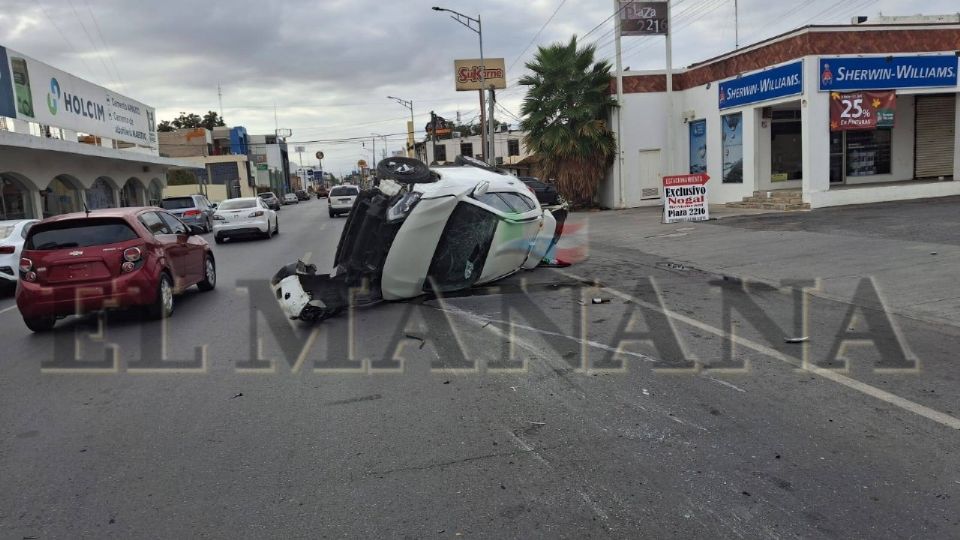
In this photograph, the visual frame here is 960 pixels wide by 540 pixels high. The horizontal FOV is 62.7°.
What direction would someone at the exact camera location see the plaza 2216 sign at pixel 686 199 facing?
facing the viewer

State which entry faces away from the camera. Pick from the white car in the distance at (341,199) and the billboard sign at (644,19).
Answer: the white car in the distance

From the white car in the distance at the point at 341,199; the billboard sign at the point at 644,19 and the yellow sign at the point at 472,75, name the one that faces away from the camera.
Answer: the white car in the distance

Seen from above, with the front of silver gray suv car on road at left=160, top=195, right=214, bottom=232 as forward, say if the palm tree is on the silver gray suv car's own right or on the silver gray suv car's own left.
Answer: on the silver gray suv car's own right

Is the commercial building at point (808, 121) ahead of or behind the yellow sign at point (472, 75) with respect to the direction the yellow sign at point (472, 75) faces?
ahead

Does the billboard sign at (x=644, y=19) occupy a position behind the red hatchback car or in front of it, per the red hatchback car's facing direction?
in front

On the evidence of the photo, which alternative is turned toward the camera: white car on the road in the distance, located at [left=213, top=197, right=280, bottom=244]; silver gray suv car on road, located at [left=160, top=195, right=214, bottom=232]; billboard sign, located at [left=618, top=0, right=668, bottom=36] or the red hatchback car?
the billboard sign

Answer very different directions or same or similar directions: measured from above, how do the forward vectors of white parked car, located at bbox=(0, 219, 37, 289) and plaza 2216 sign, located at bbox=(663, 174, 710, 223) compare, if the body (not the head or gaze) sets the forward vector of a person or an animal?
very different directions

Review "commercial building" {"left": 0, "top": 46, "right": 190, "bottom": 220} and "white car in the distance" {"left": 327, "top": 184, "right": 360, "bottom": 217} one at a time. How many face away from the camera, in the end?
1

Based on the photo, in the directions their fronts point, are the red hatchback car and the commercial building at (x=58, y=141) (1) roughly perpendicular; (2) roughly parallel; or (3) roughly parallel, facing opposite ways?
roughly perpendicular

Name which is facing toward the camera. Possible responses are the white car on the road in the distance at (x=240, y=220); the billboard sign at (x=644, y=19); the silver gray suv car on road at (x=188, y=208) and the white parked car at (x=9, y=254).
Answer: the billboard sign

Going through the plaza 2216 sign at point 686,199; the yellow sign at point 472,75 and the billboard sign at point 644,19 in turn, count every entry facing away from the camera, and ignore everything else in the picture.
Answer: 0

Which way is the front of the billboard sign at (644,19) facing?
toward the camera

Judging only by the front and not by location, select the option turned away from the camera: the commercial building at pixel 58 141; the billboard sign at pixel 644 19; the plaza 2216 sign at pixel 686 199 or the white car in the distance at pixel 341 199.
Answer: the white car in the distance

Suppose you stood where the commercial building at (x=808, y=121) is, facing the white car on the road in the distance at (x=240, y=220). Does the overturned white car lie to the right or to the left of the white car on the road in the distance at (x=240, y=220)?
left

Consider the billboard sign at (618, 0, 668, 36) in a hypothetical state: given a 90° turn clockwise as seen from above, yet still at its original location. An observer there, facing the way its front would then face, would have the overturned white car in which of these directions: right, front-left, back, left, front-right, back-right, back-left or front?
left

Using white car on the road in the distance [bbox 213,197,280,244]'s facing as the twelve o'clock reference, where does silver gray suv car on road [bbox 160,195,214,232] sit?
The silver gray suv car on road is roughly at 10 o'clock from the white car on the road in the distance.

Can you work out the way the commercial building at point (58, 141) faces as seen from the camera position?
facing the viewer and to the right of the viewer
